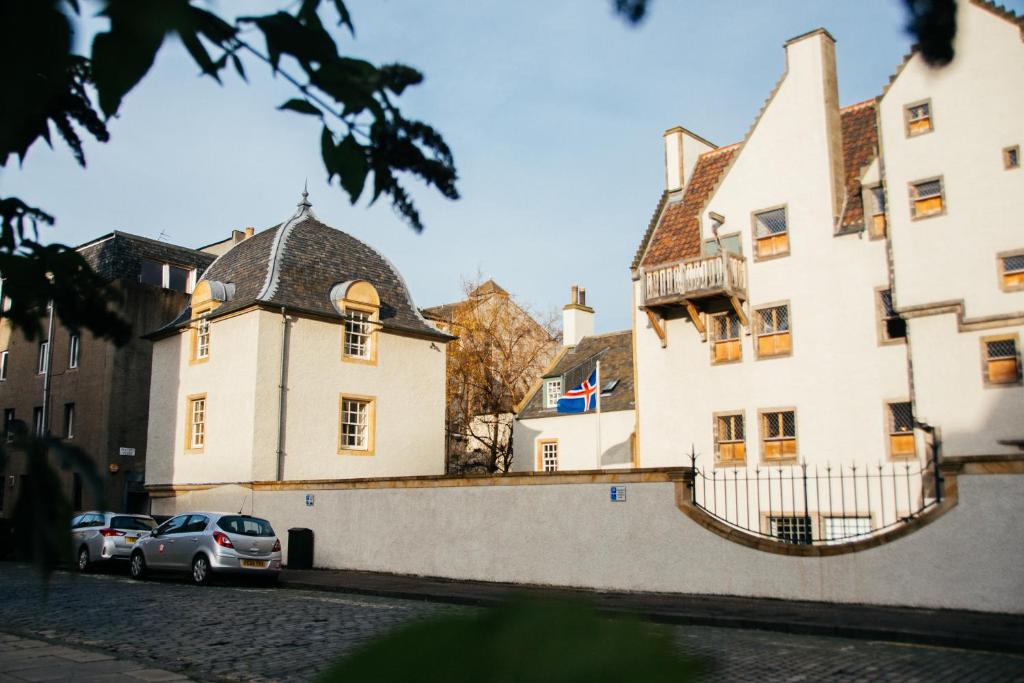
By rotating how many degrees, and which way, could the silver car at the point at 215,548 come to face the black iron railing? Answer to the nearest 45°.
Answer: approximately 135° to its right

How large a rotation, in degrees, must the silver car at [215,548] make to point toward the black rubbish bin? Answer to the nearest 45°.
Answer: approximately 90° to its right

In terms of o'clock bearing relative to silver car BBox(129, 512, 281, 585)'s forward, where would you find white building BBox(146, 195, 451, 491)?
The white building is roughly at 2 o'clock from the silver car.

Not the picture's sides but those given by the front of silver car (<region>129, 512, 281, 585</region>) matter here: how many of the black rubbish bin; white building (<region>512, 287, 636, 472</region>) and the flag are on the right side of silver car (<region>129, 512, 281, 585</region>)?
3

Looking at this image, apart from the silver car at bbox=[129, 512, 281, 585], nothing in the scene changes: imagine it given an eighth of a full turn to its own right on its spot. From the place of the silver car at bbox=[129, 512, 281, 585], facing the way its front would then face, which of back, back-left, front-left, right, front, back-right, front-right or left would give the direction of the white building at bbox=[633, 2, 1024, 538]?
right

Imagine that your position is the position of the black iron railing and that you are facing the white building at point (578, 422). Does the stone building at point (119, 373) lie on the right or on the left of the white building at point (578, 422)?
left

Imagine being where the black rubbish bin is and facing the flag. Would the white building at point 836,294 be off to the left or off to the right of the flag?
right

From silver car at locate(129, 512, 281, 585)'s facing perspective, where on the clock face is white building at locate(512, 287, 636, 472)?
The white building is roughly at 3 o'clock from the silver car.

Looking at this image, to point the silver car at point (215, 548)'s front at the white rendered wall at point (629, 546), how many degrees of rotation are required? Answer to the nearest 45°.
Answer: approximately 180°

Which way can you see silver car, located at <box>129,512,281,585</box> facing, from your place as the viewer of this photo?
facing away from the viewer and to the left of the viewer

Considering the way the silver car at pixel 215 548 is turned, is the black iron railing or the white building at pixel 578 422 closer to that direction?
the white building

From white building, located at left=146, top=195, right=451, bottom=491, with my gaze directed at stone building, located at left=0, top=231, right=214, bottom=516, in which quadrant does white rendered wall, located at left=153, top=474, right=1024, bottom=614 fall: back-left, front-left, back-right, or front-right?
back-left
